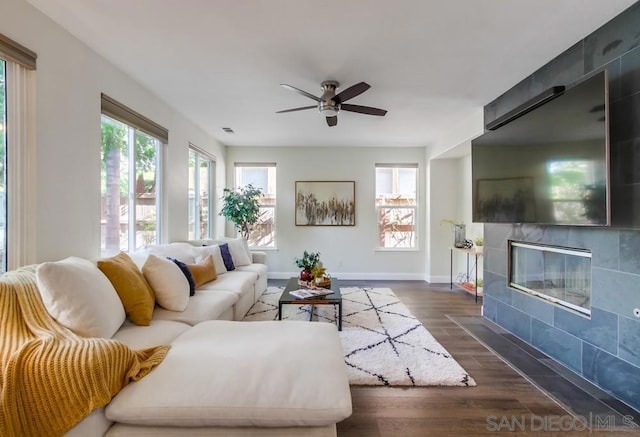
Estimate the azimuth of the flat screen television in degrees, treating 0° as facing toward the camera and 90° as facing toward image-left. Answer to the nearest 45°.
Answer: approximately 45°

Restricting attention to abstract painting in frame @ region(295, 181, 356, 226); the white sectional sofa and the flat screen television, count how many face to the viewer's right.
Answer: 1

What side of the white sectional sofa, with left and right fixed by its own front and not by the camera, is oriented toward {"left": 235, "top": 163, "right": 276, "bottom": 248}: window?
left

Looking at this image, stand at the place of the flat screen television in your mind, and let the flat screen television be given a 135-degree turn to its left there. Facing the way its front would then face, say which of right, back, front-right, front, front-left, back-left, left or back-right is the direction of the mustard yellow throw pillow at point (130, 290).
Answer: back-right

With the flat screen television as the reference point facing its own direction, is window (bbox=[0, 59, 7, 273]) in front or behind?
in front

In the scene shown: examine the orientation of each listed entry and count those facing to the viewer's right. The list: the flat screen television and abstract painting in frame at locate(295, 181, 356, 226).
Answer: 0

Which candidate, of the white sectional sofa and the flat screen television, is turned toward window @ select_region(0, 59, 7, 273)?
the flat screen television

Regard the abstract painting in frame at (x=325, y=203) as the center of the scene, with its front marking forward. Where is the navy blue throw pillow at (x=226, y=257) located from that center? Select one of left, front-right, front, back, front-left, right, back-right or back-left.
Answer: front-right

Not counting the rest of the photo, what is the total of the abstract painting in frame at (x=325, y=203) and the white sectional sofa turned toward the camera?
1

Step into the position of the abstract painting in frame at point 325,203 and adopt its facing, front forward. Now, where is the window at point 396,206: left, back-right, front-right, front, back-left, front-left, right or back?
left

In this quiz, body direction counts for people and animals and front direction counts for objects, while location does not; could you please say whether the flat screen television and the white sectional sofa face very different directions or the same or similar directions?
very different directions

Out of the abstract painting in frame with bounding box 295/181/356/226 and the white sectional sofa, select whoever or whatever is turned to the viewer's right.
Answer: the white sectional sofa

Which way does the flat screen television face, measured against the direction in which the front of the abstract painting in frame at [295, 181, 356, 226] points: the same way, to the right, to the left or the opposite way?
to the right

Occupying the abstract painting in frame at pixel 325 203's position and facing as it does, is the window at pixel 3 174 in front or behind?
in front

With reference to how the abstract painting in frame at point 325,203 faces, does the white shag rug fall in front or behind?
in front

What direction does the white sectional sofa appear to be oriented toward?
to the viewer's right
